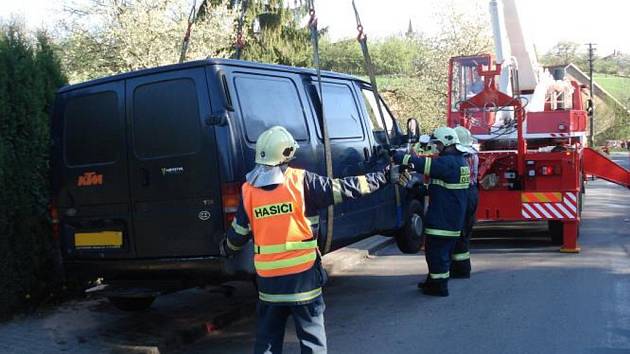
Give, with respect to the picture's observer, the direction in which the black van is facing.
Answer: facing away from the viewer and to the right of the viewer

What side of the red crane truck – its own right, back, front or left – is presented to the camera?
back

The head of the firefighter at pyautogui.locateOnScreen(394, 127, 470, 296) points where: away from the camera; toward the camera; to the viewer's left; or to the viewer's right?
to the viewer's left

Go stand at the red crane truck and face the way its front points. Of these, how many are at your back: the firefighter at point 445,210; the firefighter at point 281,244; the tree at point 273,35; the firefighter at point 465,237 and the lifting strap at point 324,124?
4

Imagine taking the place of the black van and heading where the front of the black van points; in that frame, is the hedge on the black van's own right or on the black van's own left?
on the black van's own left

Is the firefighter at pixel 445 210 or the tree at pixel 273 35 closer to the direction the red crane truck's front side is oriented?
the tree

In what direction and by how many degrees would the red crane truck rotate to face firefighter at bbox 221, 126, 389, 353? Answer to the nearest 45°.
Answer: approximately 180°

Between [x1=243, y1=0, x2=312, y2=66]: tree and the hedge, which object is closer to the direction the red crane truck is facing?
the tree

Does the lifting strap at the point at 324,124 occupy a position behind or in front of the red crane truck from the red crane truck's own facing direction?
behind
